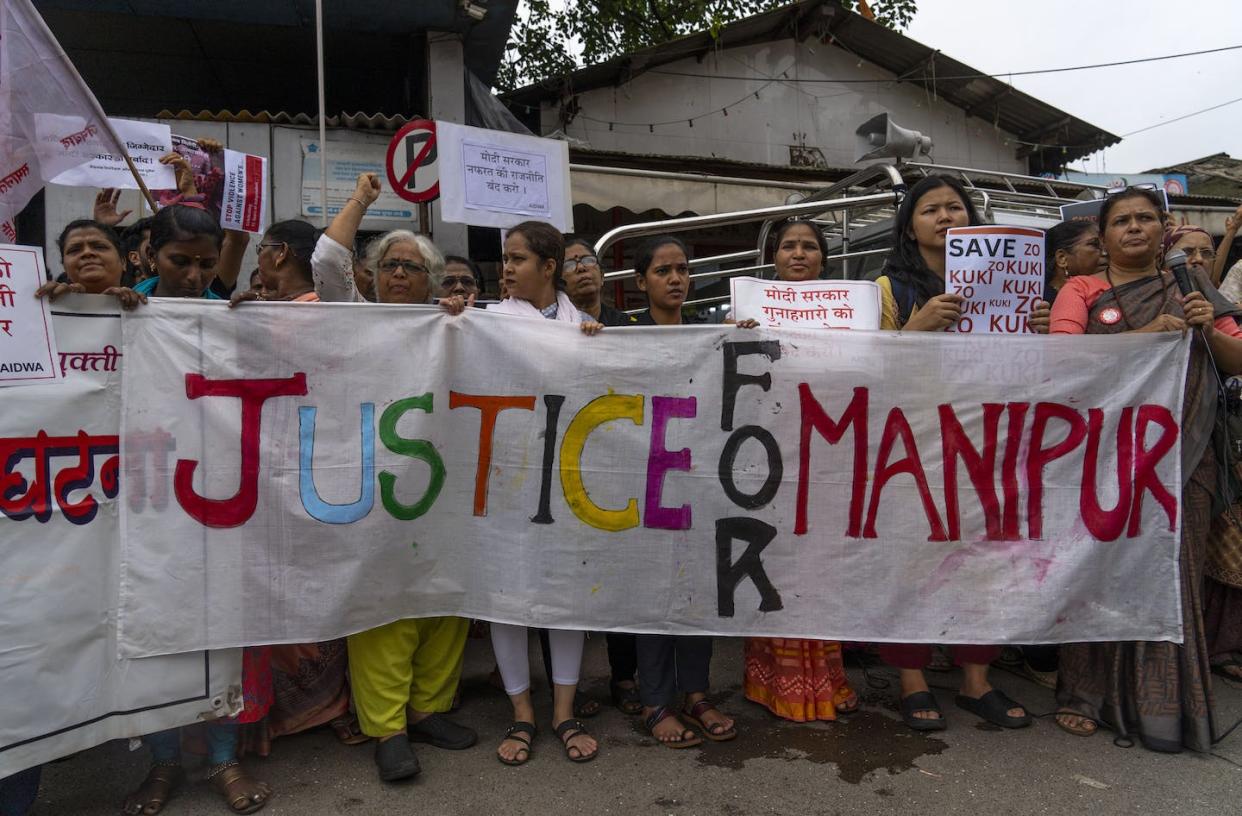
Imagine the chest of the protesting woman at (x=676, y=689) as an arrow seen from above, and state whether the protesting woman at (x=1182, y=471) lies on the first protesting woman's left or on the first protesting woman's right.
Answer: on the first protesting woman's left

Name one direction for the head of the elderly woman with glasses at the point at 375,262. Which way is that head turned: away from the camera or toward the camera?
toward the camera

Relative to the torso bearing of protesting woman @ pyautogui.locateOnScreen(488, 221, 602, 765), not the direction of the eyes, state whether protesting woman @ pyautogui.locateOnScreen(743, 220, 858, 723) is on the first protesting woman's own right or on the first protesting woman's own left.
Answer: on the first protesting woman's own left

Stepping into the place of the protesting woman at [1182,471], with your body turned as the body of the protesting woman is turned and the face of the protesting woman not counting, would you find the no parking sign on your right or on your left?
on your right

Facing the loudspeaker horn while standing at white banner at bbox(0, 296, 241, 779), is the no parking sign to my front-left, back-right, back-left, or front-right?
front-left

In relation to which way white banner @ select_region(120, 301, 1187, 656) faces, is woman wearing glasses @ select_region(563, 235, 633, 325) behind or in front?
behind

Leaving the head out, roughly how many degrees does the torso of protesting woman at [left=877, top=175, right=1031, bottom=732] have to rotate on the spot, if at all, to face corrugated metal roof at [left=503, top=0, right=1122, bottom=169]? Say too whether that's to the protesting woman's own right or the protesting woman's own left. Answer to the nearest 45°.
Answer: approximately 135° to the protesting woman's own left

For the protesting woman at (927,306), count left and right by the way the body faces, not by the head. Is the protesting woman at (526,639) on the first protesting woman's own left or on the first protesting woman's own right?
on the first protesting woman's own right

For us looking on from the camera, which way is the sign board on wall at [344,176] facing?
facing the viewer

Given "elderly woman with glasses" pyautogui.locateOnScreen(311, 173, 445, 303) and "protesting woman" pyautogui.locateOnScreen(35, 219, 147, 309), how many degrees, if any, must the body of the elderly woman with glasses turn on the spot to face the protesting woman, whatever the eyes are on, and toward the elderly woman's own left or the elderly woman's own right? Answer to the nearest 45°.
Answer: approximately 90° to the elderly woman's own right

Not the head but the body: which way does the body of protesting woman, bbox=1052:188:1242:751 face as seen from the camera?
toward the camera

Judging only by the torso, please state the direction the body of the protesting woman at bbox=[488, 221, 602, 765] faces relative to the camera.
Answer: toward the camera
